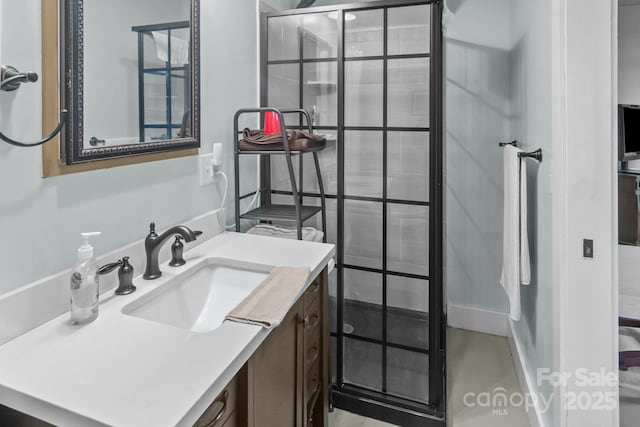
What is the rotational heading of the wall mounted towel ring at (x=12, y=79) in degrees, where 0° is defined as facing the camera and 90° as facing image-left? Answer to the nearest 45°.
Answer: approximately 315°

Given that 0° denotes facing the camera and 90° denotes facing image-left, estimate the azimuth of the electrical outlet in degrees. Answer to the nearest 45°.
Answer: approximately 315°

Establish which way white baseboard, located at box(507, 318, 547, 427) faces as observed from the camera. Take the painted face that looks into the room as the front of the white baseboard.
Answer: facing to the left of the viewer

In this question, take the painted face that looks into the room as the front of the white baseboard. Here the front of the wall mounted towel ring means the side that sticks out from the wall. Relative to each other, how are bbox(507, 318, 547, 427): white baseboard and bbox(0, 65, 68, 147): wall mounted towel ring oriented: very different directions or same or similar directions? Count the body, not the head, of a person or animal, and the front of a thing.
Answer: very different directions

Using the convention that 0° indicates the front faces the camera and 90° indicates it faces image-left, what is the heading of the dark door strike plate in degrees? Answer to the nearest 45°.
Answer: approximately 0°
